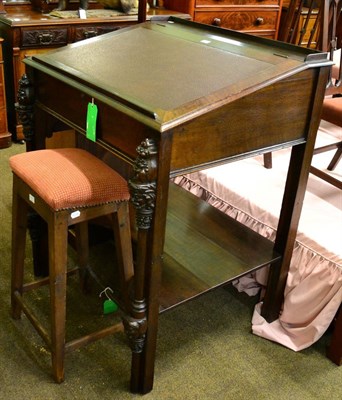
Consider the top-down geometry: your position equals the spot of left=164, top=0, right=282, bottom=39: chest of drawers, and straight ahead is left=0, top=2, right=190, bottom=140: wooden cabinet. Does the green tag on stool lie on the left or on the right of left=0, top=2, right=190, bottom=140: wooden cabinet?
left

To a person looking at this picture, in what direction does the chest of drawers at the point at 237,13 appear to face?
facing the viewer

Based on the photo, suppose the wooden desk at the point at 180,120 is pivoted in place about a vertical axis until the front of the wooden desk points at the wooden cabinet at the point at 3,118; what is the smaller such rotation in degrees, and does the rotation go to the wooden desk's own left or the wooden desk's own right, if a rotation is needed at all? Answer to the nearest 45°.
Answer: approximately 90° to the wooden desk's own right

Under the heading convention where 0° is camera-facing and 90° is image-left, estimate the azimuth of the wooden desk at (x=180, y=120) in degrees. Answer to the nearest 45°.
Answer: approximately 45°

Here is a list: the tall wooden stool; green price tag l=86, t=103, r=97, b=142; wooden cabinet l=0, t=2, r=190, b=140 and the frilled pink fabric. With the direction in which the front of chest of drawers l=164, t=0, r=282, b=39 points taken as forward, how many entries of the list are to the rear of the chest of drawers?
0

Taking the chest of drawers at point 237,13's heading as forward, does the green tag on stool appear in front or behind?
in front

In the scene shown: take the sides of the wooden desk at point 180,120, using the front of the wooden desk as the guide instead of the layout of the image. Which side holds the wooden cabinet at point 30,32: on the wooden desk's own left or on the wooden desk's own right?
on the wooden desk's own right

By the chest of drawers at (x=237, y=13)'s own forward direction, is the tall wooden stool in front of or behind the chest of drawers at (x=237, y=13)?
in front

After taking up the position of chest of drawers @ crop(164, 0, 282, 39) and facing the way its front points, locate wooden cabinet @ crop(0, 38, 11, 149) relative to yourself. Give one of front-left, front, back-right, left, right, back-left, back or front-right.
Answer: front-right

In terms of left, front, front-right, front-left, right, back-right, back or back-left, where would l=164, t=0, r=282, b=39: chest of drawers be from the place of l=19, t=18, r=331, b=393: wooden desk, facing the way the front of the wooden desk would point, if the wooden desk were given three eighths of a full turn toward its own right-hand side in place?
front
